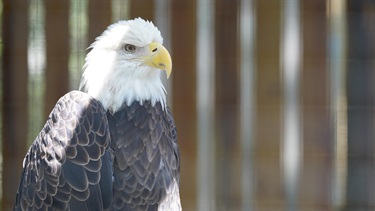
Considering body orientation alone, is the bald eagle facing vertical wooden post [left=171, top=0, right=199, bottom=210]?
no

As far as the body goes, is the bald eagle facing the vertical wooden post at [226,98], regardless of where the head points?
no

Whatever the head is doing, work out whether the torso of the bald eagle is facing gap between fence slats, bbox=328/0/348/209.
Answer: no
